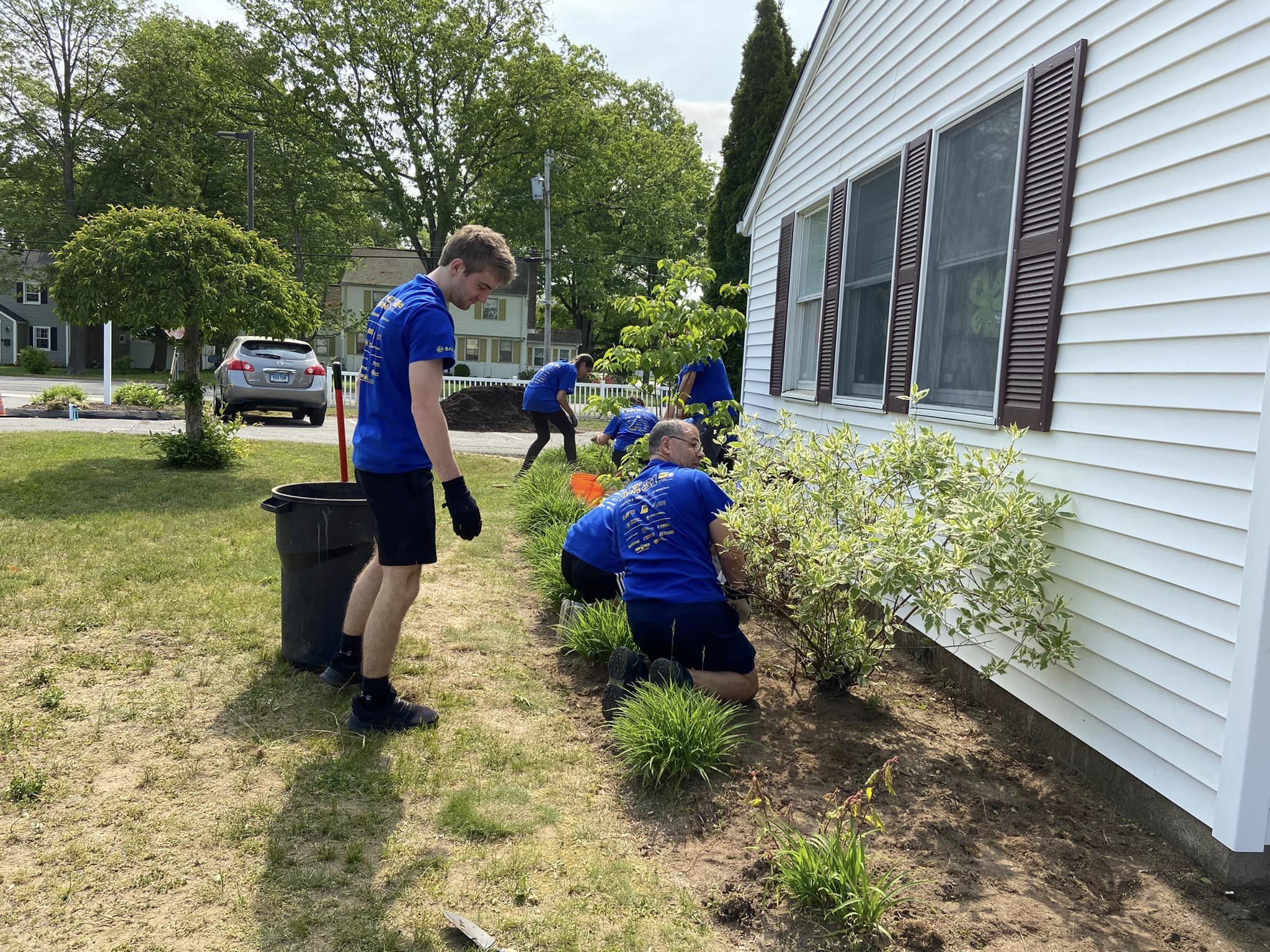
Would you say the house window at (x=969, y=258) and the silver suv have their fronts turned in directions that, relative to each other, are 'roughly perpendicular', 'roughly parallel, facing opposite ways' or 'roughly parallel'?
roughly perpendicular

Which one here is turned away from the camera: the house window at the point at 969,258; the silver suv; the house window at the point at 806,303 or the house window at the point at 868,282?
the silver suv

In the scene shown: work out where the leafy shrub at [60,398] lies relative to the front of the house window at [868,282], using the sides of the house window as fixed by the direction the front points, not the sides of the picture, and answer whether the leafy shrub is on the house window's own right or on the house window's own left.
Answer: on the house window's own right

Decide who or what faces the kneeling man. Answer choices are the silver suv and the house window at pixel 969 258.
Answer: the house window

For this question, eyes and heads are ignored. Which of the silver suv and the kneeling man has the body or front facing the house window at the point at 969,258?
the kneeling man

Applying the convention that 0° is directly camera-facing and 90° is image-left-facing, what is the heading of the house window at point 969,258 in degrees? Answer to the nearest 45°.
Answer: approximately 45°

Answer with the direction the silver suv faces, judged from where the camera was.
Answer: facing away from the viewer

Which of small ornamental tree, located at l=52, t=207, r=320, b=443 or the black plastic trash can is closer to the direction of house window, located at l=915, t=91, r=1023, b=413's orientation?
the black plastic trash can

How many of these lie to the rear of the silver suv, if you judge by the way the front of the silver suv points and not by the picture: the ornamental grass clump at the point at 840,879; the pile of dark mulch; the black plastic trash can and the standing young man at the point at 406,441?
3

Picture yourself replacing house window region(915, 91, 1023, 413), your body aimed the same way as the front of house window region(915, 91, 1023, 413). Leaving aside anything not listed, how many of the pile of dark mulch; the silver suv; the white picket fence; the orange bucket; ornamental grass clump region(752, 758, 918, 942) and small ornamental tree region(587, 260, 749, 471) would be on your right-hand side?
5

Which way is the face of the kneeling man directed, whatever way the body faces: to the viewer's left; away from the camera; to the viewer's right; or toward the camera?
to the viewer's right
